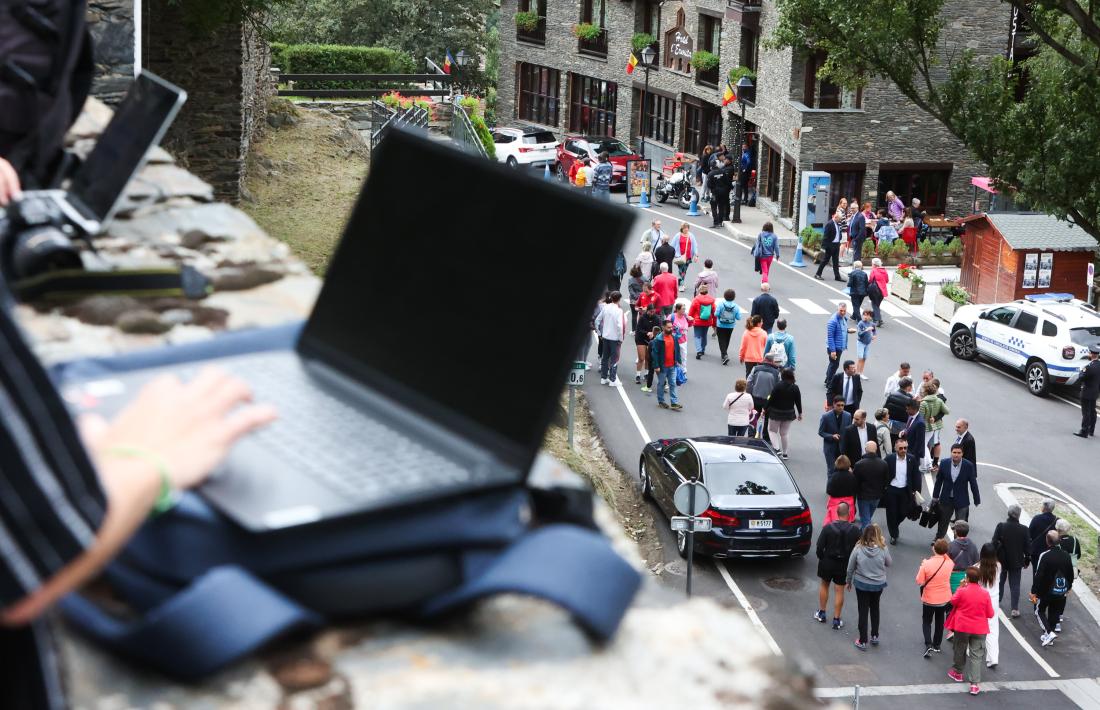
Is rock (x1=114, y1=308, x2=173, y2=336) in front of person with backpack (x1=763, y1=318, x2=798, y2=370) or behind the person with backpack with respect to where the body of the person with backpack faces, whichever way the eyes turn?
behind

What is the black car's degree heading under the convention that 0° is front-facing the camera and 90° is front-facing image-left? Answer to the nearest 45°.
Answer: approximately 135°

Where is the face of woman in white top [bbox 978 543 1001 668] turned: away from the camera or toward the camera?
away from the camera

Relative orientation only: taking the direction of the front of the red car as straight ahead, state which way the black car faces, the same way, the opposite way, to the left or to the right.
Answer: the opposite way

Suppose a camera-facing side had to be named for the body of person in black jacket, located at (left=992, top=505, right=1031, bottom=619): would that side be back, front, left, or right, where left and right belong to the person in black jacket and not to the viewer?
back

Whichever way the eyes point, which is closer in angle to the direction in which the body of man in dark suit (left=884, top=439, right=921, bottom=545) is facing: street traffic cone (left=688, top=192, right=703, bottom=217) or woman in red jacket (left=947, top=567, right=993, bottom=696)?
the woman in red jacket

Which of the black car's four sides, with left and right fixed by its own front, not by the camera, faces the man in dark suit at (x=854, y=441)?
right

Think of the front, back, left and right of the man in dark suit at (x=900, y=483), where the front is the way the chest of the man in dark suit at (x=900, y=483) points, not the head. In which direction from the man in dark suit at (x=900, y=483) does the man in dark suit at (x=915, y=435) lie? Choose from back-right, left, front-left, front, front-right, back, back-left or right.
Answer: back

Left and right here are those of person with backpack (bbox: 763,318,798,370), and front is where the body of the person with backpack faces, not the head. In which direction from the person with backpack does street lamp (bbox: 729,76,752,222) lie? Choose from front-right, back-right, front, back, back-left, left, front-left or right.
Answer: front

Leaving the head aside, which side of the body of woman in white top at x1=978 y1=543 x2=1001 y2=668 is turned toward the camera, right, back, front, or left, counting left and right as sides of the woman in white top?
back

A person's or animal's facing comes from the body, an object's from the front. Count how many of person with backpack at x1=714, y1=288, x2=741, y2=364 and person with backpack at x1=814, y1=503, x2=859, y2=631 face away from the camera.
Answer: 2

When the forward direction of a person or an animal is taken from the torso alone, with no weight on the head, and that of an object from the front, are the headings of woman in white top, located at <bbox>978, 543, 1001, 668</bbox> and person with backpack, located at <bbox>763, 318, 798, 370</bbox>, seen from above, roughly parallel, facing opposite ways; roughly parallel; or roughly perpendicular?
roughly parallel

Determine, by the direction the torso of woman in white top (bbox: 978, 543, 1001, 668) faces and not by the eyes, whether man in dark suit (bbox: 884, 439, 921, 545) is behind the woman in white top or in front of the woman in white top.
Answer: in front

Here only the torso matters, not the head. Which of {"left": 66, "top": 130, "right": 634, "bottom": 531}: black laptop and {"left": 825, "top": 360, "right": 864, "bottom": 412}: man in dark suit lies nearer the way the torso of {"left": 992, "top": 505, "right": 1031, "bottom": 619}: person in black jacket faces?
the man in dark suit

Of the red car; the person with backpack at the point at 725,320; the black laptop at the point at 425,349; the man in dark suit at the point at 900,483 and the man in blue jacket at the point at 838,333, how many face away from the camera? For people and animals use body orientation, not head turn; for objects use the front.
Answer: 1

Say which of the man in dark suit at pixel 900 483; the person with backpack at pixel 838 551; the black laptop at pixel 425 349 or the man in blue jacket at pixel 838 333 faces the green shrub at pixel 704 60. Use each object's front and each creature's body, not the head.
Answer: the person with backpack

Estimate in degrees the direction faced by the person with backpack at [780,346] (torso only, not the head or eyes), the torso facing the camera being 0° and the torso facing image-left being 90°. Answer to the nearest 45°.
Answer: approximately 180°

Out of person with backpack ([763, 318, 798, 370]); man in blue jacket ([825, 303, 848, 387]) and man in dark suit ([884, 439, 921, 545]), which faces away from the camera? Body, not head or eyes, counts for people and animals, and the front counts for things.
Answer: the person with backpack
